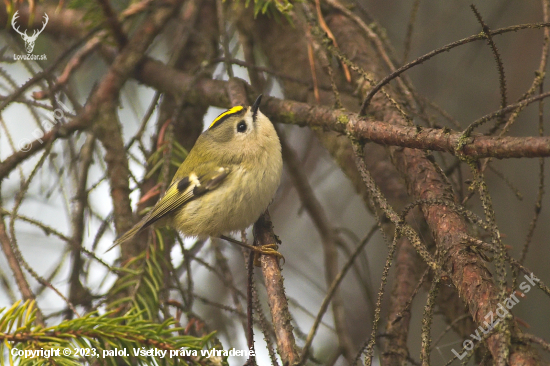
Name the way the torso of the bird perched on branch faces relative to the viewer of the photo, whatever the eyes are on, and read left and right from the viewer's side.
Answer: facing to the right of the viewer
